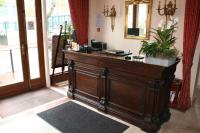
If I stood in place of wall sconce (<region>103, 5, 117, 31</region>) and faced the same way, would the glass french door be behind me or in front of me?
in front

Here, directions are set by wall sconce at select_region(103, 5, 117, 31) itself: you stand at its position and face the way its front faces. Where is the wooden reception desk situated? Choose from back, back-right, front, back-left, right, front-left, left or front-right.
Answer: front-left

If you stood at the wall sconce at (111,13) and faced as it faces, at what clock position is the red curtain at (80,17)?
The red curtain is roughly at 2 o'clock from the wall sconce.

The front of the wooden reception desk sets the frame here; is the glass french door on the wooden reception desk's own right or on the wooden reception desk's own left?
on the wooden reception desk's own right

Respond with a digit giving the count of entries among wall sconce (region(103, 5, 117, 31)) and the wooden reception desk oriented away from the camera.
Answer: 0

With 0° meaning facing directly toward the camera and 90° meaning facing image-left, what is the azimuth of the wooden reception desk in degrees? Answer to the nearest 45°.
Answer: approximately 45°

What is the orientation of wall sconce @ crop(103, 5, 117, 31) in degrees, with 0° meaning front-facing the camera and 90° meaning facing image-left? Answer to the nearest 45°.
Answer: approximately 45°

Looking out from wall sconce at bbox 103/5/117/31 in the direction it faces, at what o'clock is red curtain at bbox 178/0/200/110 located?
The red curtain is roughly at 9 o'clock from the wall sconce.

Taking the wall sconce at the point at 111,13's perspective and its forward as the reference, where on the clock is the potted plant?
The potted plant is roughly at 10 o'clock from the wall sconce.

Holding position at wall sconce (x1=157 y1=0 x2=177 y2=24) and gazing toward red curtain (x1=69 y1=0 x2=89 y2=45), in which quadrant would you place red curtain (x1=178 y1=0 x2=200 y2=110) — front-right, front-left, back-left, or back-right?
back-left
